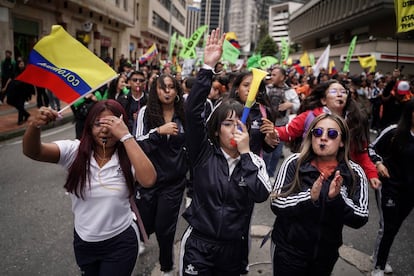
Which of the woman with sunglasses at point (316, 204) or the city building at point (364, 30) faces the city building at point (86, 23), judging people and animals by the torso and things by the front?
the city building at point (364, 30)

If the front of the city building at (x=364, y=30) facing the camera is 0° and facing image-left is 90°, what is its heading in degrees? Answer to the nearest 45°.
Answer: approximately 45°

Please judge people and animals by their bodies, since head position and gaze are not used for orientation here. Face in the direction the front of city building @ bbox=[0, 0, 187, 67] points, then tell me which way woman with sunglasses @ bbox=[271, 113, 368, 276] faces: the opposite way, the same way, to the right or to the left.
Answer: to the right

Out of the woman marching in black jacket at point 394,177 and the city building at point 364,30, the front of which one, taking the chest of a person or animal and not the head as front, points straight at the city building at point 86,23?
the city building at point 364,30

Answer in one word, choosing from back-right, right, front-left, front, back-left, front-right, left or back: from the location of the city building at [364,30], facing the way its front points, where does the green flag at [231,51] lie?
front-left

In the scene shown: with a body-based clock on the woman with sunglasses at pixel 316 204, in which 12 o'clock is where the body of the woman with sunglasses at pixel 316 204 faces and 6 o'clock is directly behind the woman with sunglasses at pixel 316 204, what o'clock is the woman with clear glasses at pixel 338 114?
the woman with clear glasses at pixel 338 114 is roughly at 6 o'clock from the woman with sunglasses at pixel 316 204.

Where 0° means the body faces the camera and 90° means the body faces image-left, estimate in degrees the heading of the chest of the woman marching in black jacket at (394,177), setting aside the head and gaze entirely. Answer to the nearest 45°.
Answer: approximately 0°

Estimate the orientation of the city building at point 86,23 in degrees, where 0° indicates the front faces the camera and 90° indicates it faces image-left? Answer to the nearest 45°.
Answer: approximately 315°

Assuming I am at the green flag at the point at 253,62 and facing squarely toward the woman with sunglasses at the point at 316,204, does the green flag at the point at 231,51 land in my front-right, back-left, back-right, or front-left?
back-right

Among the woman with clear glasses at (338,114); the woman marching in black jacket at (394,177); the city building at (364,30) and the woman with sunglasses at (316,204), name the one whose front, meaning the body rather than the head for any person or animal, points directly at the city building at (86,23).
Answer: the city building at (364,30)

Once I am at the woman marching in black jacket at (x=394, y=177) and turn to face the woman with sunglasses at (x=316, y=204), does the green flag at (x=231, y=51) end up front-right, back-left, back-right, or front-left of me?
back-right

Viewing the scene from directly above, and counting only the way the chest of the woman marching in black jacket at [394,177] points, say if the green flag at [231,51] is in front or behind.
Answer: behind
